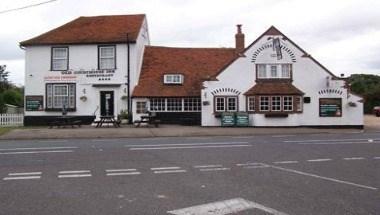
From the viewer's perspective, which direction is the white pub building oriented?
toward the camera

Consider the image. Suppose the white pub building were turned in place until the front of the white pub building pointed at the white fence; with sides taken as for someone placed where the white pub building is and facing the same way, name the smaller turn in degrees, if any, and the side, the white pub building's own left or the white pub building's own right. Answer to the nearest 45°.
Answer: approximately 90° to the white pub building's own right

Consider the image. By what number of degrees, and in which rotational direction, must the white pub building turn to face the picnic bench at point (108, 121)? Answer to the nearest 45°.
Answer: approximately 45° to its right

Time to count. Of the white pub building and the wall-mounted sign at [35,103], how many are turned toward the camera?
2

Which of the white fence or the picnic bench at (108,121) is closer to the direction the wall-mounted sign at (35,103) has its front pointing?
the picnic bench

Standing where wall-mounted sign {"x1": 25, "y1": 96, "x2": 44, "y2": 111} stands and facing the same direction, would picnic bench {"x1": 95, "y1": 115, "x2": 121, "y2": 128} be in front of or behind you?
in front

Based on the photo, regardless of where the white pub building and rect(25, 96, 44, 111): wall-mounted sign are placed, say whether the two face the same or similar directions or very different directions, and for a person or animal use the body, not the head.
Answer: same or similar directions

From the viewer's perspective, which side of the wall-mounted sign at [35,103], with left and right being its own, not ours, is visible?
front
